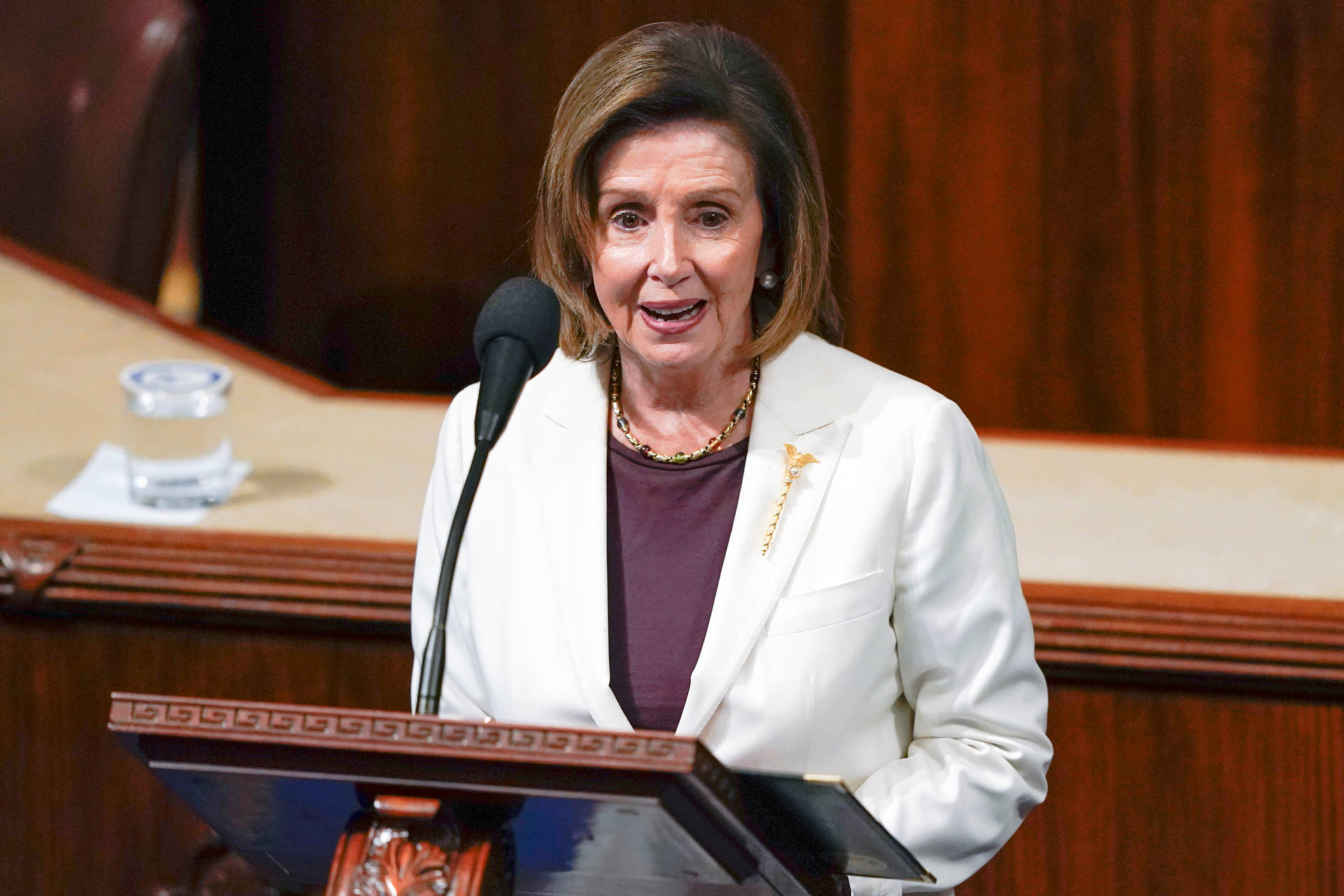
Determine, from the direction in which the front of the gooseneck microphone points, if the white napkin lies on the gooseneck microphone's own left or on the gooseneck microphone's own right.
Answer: on the gooseneck microphone's own left

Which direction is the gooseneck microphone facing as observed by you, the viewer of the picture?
facing away from the viewer and to the right of the viewer

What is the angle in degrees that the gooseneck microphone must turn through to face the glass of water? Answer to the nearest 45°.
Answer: approximately 45° to its left

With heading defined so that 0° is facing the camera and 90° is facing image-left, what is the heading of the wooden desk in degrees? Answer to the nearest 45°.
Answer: approximately 0°

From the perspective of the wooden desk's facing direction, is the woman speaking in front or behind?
in front
